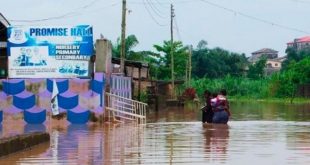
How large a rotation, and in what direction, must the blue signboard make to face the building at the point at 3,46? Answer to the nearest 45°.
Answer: approximately 135° to its right

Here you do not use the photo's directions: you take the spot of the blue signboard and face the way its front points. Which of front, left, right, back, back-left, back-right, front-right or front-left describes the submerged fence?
left

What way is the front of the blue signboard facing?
toward the camera

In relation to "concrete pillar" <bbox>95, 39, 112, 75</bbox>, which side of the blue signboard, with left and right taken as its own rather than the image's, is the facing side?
left

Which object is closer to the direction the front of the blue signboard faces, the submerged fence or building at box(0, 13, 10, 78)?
the submerged fence
